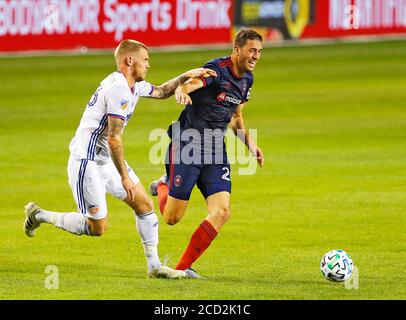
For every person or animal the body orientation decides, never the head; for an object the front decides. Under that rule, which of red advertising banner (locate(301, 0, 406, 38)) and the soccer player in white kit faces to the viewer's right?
the soccer player in white kit

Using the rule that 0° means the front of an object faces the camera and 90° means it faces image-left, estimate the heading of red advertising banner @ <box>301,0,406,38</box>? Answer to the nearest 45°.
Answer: approximately 0°

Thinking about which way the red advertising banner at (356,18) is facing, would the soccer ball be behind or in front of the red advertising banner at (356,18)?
in front

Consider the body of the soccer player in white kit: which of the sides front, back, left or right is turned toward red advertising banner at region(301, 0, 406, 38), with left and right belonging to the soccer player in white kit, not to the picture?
left

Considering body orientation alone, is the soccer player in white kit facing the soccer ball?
yes

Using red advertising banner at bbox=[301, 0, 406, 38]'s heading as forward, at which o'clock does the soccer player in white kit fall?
The soccer player in white kit is roughly at 12 o'clock from the red advertising banner.

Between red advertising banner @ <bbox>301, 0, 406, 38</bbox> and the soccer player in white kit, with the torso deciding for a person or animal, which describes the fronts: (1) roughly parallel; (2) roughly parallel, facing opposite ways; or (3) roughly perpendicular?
roughly perpendicular

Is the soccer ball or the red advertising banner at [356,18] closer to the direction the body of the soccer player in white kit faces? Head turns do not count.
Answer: the soccer ball

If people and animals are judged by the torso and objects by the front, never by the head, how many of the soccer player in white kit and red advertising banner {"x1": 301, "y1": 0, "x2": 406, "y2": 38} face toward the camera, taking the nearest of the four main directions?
1

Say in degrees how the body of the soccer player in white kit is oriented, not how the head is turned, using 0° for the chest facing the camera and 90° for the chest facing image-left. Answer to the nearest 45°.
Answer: approximately 270°
